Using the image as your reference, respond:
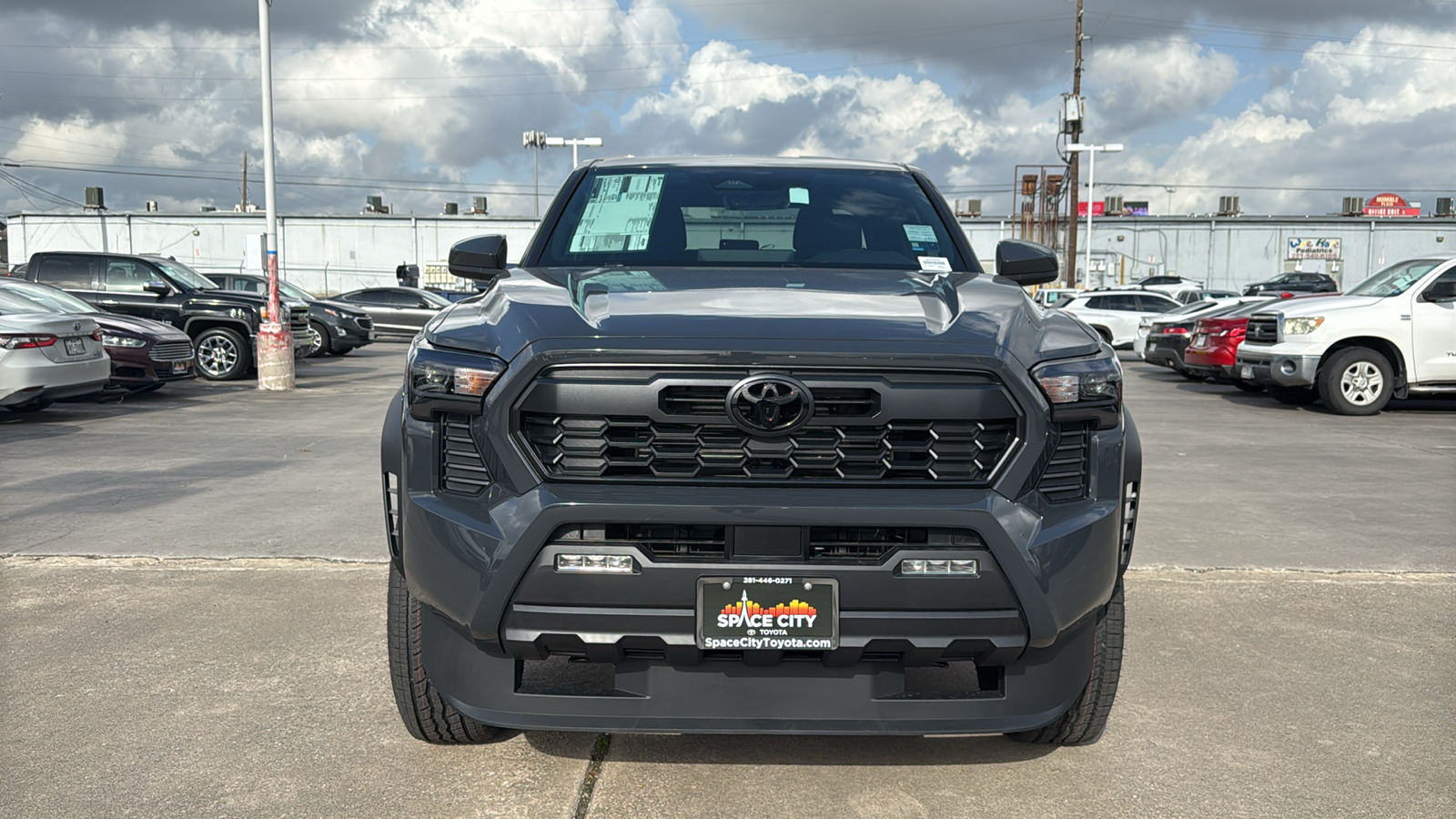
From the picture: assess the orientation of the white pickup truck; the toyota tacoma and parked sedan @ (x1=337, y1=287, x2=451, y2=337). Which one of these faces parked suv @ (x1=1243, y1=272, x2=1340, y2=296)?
parked sedan @ (x1=337, y1=287, x2=451, y2=337)

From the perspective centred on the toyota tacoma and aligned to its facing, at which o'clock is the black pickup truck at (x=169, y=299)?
The black pickup truck is roughly at 5 o'clock from the toyota tacoma.

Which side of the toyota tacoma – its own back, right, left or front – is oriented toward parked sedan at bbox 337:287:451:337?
back

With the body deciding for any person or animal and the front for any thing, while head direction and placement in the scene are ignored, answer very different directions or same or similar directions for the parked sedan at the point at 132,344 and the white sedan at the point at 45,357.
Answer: very different directions

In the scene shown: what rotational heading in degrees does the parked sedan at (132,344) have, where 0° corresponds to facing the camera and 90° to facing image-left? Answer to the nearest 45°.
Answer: approximately 315°

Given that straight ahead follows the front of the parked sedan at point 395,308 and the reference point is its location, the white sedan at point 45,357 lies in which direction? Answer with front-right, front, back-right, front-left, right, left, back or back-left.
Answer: right

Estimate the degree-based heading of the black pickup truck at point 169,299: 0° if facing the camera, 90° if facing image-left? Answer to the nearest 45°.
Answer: approximately 315°

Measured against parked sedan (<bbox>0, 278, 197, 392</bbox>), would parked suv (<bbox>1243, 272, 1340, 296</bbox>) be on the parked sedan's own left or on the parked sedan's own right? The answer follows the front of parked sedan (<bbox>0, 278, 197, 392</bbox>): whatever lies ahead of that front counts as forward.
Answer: on the parked sedan's own left

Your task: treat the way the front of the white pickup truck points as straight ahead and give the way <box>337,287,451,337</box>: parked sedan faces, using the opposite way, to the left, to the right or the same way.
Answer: the opposite way

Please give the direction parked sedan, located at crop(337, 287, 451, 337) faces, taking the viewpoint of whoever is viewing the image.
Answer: facing to the right of the viewer

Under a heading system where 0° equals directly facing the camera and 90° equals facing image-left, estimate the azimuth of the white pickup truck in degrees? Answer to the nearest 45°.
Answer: approximately 45°

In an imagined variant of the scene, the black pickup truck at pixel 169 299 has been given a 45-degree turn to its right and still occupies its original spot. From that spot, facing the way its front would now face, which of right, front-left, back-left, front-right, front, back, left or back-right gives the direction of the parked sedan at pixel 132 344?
front

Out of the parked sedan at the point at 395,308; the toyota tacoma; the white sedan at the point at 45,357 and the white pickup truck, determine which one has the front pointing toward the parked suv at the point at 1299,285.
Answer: the parked sedan at the point at 395,308

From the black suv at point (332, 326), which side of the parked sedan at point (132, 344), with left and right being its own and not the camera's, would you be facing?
left

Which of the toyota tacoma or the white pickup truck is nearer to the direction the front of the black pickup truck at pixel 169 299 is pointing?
the white pickup truck

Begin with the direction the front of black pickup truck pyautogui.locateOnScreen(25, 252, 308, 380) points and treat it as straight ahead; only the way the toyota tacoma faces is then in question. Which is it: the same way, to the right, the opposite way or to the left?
to the right

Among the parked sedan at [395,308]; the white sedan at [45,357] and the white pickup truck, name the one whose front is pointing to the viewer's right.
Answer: the parked sedan

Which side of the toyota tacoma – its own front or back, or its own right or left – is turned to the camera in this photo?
front

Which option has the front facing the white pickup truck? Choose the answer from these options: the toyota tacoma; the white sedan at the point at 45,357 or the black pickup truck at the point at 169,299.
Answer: the black pickup truck

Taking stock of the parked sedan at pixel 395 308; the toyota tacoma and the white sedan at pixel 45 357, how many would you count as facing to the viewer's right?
1
